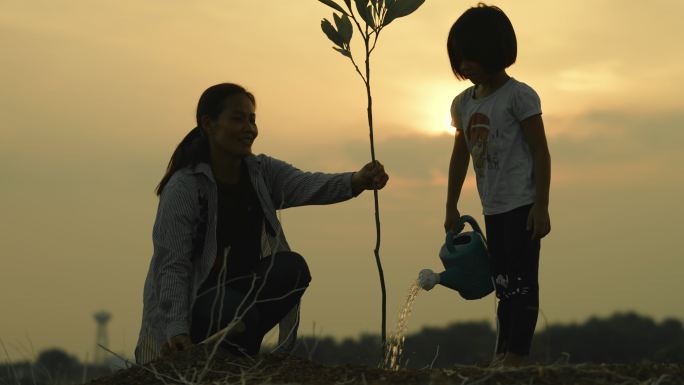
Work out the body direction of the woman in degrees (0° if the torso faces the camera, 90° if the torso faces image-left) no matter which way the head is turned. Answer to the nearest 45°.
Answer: approximately 315°

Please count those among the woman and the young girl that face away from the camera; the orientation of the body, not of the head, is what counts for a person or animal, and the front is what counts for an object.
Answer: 0

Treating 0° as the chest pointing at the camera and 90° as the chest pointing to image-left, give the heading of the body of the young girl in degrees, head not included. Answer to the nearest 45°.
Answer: approximately 45°

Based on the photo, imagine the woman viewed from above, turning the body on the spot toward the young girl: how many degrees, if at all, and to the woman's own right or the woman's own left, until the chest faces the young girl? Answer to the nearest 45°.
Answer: approximately 45° to the woman's own left

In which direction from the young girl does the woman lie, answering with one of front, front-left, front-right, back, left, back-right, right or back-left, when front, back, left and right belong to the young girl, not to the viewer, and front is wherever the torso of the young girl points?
front-right

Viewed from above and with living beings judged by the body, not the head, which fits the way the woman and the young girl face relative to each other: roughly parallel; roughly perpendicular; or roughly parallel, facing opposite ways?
roughly perpendicular

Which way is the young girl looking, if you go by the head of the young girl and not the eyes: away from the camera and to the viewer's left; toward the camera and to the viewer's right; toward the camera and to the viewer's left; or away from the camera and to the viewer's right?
toward the camera and to the viewer's left
